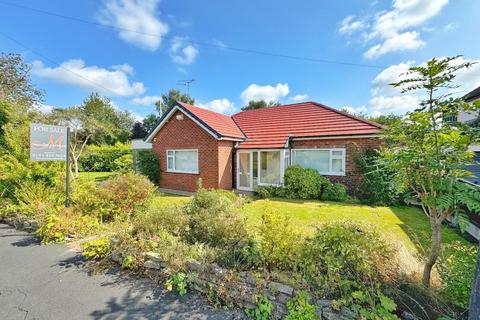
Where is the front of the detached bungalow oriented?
toward the camera

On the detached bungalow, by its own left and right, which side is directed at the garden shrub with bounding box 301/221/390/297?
front

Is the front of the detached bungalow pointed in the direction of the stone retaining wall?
yes

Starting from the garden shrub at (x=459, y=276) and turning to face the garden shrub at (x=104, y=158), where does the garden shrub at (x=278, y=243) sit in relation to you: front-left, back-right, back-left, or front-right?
front-left

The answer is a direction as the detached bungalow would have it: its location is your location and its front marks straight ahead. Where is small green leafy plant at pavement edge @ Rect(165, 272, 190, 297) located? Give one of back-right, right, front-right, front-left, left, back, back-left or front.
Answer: front

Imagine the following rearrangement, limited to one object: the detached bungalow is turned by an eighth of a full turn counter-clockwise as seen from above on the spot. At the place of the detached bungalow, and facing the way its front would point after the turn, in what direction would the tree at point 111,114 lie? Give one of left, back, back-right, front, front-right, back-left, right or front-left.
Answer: back

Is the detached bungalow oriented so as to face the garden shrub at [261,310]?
yes

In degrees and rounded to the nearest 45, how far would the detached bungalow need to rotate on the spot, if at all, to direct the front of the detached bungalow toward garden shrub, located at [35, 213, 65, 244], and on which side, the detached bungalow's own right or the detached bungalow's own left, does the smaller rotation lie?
approximately 45° to the detached bungalow's own right

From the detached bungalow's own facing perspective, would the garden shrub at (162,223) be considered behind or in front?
in front

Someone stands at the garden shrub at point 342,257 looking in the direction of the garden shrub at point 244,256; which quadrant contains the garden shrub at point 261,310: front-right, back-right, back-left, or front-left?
front-left

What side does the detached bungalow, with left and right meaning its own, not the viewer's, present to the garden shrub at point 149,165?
right

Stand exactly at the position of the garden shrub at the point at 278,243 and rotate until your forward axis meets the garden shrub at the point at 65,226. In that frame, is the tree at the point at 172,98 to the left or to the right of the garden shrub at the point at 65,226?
right

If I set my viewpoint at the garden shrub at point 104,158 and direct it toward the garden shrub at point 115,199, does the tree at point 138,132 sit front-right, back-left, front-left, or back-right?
back-left

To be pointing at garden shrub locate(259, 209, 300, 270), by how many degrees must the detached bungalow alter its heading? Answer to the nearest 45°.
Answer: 0° — it already faces it

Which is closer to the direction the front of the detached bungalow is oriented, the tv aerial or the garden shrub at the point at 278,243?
the garden shrub

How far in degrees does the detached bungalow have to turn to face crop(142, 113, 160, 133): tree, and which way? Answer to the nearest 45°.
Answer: approximately 135° to its right

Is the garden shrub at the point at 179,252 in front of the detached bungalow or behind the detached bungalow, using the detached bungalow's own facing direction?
in front
